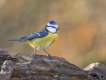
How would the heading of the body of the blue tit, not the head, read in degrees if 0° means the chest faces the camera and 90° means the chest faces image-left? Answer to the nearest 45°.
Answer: approximately 270°
